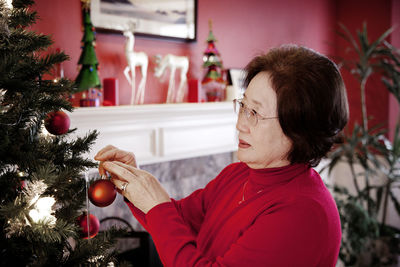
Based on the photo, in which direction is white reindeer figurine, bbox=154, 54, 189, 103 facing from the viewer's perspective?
to the viewer's left

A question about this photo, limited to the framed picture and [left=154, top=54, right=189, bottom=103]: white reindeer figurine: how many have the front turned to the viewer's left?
1

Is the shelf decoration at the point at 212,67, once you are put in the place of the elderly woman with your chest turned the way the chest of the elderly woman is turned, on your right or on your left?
on your right

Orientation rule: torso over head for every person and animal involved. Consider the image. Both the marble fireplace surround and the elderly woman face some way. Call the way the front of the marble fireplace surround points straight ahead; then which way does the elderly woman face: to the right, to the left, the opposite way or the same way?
to the right

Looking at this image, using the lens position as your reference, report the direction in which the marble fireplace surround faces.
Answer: facing the viewer and to the right of the viewer

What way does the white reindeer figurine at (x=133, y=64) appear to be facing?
to the viewer's left

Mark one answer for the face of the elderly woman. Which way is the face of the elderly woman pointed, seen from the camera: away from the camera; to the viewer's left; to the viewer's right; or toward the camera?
to the viewer's left
